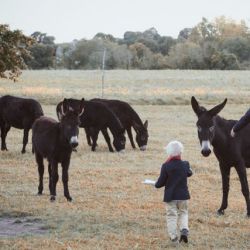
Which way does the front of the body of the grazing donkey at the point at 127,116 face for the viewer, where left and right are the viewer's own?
facing to the right of the viewer

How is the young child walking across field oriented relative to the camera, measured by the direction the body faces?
away from the camera

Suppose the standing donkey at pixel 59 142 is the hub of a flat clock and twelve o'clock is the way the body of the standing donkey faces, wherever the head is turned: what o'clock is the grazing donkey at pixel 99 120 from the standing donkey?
The grazing donkey is roughly at 8 o'clock from the standing donkey.

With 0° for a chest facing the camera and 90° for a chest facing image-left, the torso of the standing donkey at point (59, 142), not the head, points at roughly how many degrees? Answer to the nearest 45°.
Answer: approximately 315°

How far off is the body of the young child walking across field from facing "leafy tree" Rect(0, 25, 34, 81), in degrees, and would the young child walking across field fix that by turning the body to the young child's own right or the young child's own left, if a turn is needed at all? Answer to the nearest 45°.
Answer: approximately 45° to the young child's own left

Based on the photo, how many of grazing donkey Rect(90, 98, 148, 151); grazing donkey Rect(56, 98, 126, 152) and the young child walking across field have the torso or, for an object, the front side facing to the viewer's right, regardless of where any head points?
2

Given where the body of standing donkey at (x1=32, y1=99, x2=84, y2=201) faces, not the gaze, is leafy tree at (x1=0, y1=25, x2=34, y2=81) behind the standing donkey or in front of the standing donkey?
behind
